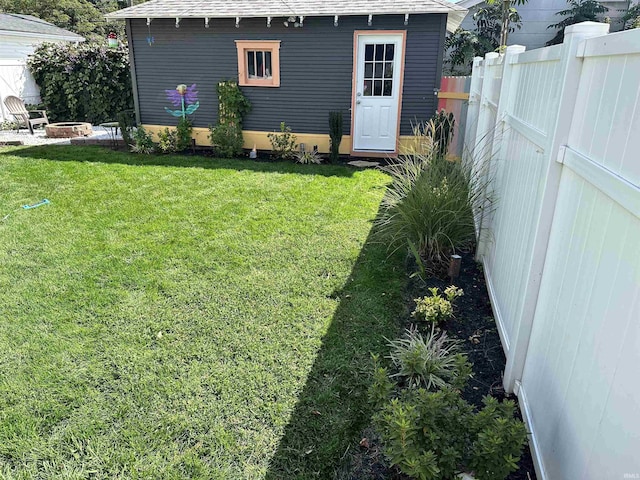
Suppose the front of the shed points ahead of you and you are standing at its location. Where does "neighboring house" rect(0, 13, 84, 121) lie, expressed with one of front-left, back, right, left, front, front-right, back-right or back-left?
back-right

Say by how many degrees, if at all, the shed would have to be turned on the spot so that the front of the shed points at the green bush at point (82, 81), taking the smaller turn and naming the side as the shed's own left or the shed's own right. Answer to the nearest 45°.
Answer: approximately 135° to the shed's own right

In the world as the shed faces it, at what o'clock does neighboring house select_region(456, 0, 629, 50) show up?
The neighboring house is roughly at 8 o'clock from the shed.

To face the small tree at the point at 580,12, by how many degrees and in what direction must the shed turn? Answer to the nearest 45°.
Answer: approximately 90° to its left

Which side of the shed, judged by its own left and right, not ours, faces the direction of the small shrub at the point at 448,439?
front

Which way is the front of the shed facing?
toward the camera

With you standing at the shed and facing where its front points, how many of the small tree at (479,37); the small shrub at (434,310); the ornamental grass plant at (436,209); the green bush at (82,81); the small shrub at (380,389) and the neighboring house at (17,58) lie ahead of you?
3

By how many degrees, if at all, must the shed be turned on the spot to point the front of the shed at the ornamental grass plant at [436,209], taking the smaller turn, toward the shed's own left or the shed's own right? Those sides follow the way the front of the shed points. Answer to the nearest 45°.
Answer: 0° — it already faces it

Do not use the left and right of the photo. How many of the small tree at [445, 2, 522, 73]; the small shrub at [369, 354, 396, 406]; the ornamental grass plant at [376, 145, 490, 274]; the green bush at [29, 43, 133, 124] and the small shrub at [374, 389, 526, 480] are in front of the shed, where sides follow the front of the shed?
3

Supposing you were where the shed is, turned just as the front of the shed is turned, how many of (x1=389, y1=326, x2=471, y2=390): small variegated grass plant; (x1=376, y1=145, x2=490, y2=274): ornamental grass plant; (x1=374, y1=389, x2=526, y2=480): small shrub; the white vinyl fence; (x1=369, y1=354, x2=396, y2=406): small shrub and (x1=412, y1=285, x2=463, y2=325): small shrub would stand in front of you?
6

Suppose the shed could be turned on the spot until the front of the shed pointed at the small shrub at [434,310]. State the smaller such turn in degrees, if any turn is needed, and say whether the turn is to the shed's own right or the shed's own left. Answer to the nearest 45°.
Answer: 0° — it already faces it

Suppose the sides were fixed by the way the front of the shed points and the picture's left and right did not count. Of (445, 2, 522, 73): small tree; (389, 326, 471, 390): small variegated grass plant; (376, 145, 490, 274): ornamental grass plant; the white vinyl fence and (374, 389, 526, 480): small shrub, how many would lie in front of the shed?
4

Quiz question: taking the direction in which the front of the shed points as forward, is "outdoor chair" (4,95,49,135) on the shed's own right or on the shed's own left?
on the shed's own right

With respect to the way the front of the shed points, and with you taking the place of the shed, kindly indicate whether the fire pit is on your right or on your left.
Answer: on your right

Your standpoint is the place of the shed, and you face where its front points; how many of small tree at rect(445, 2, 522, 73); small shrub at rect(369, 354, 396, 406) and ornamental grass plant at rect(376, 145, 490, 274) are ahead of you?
2

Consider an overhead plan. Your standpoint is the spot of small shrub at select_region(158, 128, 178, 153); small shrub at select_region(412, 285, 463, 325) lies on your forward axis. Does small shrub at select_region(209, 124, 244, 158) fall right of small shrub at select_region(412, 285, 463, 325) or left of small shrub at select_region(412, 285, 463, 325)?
left

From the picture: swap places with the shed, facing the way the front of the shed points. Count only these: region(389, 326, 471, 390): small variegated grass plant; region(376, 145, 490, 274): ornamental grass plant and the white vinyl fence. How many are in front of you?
3

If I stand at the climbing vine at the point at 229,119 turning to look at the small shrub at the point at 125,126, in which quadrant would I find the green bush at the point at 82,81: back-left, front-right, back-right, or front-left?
front-right

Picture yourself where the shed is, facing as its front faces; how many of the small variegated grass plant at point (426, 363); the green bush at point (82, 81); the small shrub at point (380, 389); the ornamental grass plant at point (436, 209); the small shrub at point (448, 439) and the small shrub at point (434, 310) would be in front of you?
5

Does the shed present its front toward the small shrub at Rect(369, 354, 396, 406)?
yes
